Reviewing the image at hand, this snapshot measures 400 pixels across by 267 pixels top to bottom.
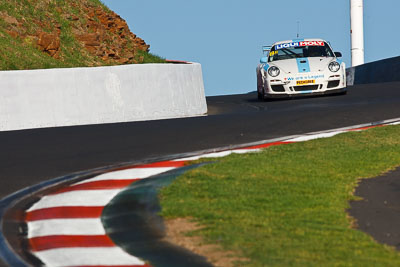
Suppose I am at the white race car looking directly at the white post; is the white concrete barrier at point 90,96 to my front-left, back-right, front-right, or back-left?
back-left

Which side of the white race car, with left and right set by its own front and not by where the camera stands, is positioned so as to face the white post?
back

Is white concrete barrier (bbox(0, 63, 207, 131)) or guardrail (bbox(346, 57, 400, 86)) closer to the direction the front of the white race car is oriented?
the white concrete barrier

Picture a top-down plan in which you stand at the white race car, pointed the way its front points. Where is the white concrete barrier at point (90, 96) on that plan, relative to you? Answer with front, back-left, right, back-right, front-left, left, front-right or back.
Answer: front-right

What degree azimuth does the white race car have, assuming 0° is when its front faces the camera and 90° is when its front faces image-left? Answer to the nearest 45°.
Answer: approximately 0°

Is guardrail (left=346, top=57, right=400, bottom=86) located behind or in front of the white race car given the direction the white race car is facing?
behind

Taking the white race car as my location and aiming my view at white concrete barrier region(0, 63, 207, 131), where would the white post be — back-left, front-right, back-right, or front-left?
back-right
